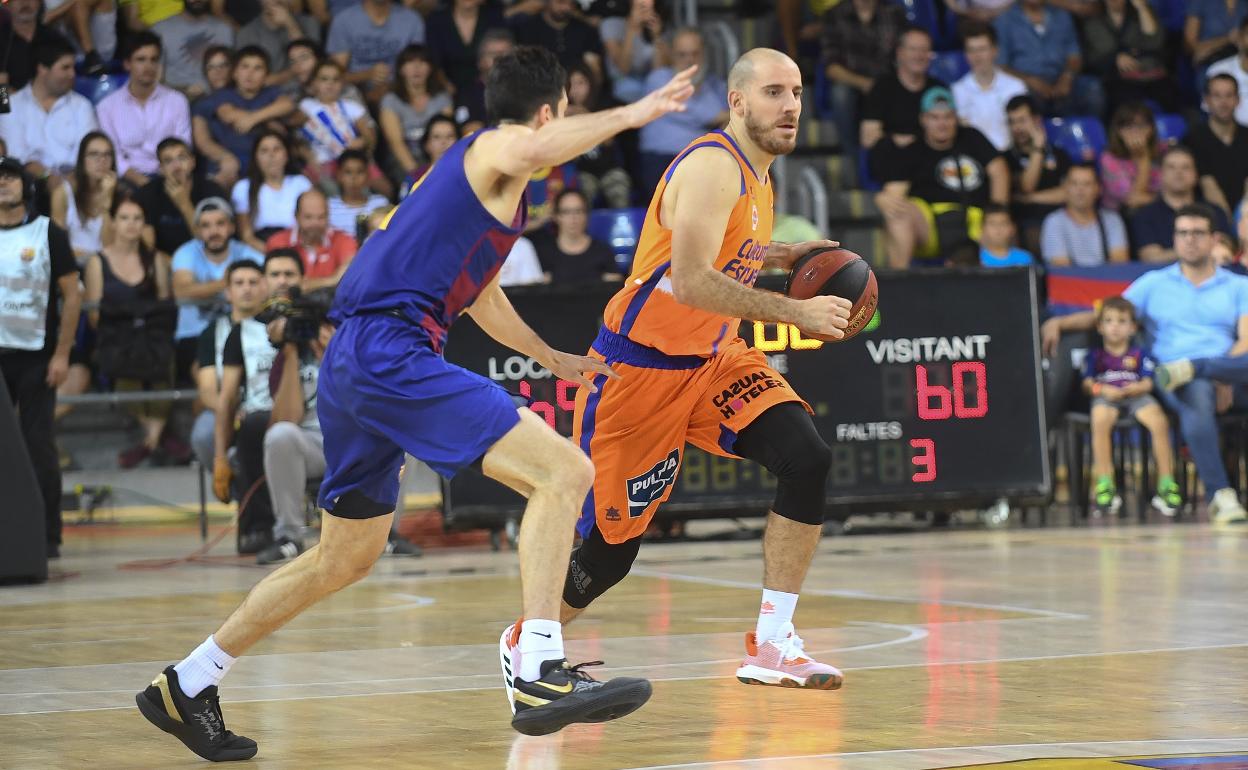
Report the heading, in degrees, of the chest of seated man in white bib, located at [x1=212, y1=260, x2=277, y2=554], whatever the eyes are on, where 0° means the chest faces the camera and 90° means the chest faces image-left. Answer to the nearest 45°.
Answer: approximately 315°

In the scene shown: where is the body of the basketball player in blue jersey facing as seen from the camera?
to the viewer's right

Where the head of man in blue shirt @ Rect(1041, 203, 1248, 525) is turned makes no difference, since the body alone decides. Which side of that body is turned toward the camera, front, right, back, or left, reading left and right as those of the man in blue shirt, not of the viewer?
front

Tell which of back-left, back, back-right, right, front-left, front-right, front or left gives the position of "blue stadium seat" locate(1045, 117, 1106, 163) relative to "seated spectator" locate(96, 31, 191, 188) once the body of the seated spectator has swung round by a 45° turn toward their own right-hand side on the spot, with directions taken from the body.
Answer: back-left

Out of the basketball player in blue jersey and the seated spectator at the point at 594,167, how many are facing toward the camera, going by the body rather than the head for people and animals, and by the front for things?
1

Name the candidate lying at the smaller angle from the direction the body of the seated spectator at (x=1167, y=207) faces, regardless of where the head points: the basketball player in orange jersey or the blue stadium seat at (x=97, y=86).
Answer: the basketball player in orange jersey

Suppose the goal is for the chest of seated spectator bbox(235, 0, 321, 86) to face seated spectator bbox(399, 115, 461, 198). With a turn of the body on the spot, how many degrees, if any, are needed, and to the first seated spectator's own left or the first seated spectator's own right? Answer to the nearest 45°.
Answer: approximately 45° to the first seated spectator's own left

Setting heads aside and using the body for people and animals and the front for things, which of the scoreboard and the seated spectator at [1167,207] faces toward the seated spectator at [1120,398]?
the seated spectator at [1167,207]

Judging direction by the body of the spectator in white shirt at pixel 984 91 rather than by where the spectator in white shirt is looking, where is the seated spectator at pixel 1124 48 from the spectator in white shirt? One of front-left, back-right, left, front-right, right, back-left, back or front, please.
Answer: back-left

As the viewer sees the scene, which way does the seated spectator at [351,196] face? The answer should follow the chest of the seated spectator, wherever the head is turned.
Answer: toward the camera

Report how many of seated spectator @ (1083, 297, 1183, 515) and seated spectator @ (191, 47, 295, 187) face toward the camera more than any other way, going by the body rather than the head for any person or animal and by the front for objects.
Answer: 2

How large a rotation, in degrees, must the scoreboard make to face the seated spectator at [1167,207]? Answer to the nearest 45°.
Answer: approximately 135° to its left

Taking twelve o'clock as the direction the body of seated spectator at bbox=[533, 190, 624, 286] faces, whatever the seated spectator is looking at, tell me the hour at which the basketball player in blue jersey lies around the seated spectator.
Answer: The basketball player in blue jersey is roughly at 12 o'clock from the seated spectator.

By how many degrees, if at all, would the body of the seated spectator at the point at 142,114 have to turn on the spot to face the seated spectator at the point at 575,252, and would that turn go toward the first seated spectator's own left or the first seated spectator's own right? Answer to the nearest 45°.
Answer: approximately 45° to the first seated spectator's own left

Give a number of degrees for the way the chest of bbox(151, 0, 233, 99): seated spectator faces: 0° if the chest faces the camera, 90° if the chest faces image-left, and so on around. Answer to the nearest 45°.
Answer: approximately 0°

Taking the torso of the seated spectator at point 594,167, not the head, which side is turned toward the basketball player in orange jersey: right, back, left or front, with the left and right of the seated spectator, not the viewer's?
front
